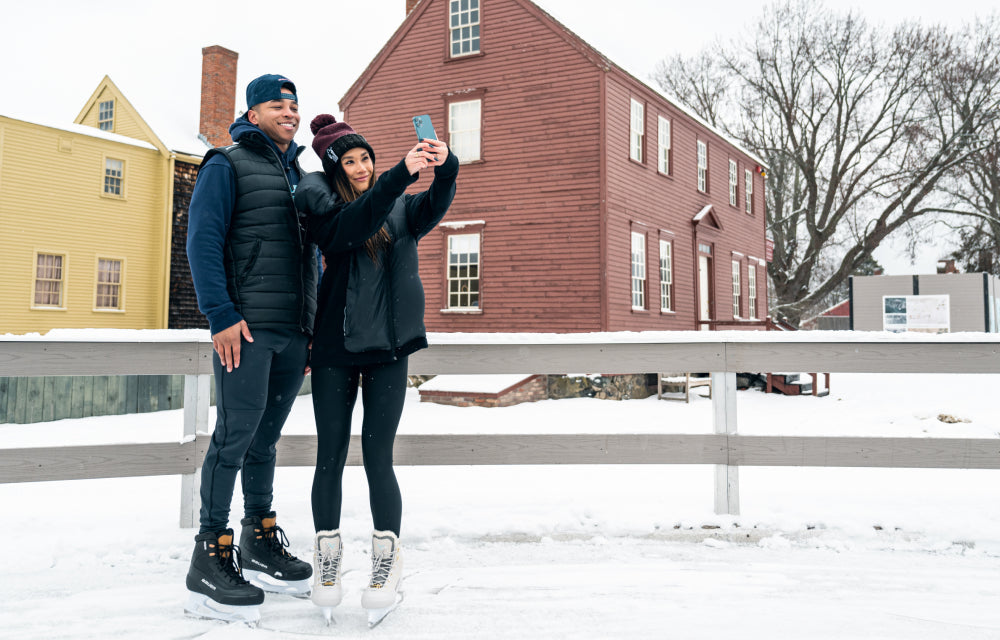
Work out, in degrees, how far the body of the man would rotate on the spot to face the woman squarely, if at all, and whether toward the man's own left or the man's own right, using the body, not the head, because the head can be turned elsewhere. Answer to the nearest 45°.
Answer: approximately 45° to the man's own left

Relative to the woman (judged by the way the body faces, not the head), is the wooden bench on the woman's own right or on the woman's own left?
on the woman's own left

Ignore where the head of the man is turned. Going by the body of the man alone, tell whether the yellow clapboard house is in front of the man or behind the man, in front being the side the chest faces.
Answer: behind

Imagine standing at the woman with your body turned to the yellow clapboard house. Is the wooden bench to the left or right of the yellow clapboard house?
right

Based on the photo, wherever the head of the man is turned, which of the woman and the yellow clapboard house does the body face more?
the woman

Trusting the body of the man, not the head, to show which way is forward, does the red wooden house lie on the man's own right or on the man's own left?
on the man's own left

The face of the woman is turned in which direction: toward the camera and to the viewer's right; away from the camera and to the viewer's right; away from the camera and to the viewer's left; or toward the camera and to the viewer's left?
toward the camera and to the viewer's right

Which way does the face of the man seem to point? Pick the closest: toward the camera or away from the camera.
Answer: toward the camera

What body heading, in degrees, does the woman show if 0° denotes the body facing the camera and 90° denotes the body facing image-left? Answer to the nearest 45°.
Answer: approximately 315°

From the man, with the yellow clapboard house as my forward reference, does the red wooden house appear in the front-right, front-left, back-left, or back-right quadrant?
front-right

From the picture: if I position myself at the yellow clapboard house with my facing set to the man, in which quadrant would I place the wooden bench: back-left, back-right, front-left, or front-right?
front-left

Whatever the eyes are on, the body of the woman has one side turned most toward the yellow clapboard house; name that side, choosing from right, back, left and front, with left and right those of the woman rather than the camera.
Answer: back

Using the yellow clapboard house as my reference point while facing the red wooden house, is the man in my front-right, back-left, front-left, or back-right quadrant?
front-right

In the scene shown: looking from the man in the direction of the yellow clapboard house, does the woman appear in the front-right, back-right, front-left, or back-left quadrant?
back-right

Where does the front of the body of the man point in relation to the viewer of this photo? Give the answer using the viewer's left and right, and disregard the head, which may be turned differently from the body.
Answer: facing the viewer and to the right of the viewer

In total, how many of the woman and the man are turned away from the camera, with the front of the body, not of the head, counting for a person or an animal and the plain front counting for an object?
0
